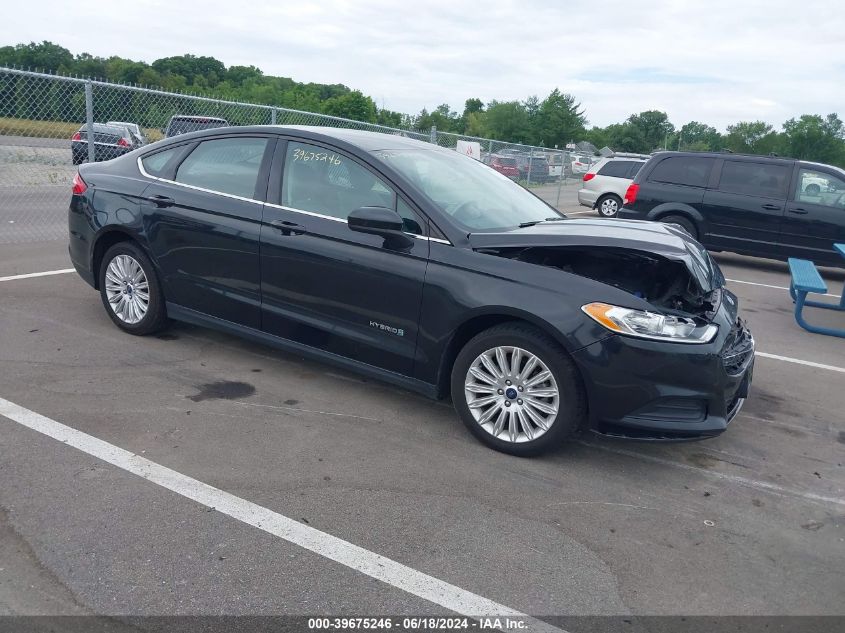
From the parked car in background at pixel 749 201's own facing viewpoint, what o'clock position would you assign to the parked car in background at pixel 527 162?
the parked car in background at pixel 527 162 is roughly at 8 o'clock from the parked car in background at pixel 749 201.

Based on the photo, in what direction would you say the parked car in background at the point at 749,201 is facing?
to the viewer's right

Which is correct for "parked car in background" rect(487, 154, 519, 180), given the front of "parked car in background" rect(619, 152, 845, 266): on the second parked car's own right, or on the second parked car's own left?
on the second parked car's own left

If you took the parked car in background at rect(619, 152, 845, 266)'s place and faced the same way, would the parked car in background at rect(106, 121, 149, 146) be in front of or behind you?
behind

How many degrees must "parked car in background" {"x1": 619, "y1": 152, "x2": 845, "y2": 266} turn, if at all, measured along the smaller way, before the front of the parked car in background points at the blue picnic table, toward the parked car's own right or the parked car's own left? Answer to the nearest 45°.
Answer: approximately 90° to the parked car's own right

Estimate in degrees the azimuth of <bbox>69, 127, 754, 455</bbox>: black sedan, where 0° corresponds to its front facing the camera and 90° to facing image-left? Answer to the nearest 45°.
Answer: approximately 315°

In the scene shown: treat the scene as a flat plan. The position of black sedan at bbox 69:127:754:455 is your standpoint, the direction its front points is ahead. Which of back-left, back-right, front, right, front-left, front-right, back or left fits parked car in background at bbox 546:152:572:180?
back-left

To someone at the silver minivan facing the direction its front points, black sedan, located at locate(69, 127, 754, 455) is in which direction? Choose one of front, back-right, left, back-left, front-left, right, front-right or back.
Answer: right

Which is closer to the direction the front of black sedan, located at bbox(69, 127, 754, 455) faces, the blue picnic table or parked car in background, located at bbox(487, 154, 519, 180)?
the blue picnic table

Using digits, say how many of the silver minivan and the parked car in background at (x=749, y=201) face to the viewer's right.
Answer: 2
